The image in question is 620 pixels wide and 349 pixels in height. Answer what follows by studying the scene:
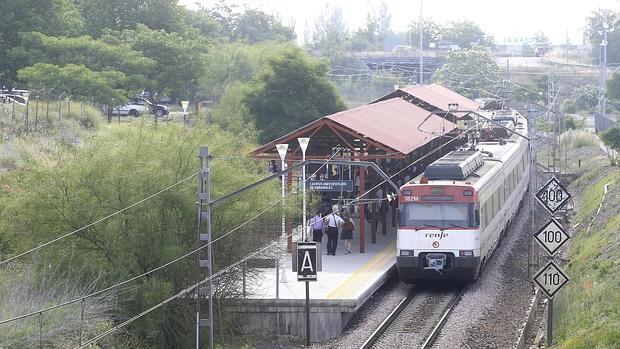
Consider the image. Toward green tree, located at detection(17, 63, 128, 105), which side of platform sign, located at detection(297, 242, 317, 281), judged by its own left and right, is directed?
back

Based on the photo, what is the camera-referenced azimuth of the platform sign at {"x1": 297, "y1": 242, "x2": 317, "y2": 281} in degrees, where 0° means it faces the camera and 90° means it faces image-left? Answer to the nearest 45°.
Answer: approximately 0°

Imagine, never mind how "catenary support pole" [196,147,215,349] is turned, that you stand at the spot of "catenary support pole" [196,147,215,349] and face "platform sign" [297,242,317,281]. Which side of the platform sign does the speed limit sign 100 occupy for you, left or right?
right

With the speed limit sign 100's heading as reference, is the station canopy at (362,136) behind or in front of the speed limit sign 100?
behind
